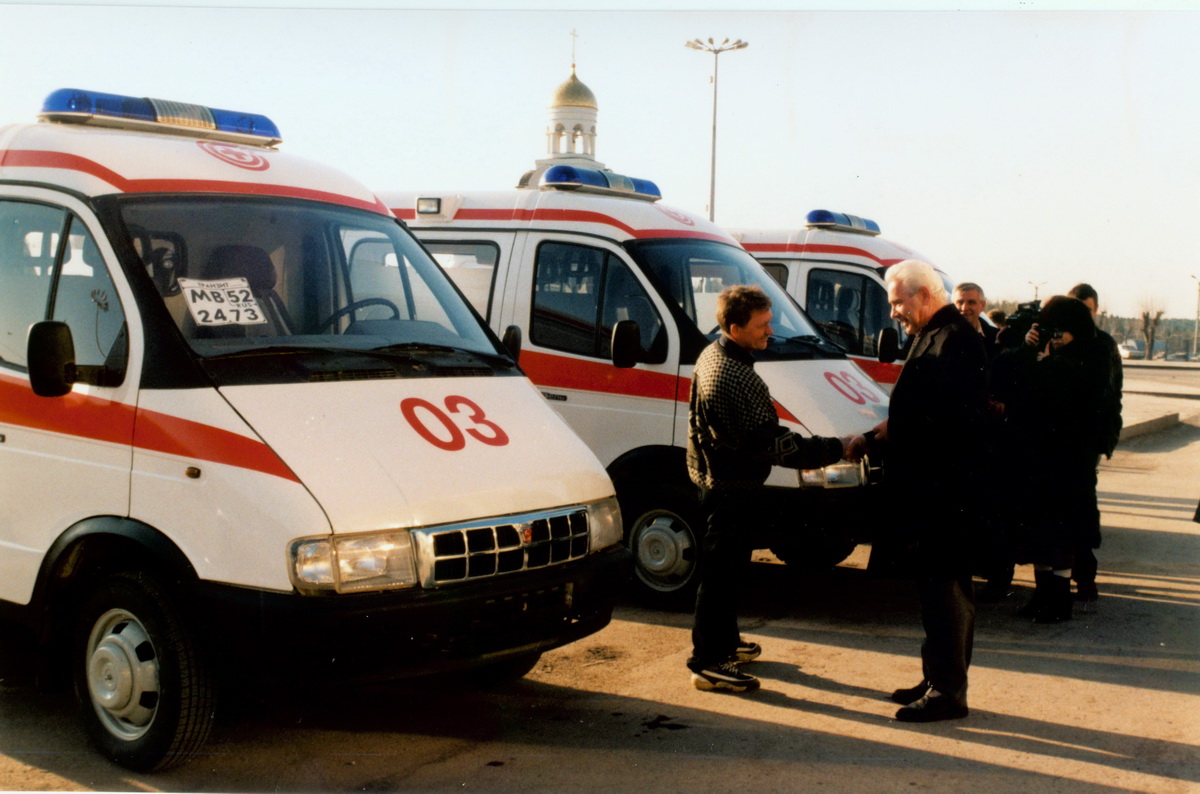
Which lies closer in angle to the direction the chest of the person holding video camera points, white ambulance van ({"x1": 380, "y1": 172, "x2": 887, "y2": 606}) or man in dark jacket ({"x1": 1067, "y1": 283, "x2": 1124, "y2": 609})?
the white ambulance van

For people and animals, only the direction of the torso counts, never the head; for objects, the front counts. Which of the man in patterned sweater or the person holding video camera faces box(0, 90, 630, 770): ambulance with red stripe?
the person holding video camera

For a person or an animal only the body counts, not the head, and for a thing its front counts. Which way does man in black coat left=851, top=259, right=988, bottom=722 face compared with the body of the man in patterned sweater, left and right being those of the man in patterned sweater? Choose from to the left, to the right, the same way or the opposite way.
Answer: the opposite way

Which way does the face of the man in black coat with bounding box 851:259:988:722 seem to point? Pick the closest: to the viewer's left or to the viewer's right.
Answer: to the viewer's left

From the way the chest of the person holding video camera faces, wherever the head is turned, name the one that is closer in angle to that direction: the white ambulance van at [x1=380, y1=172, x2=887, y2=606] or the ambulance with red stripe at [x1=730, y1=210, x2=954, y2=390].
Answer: the white ambulance van

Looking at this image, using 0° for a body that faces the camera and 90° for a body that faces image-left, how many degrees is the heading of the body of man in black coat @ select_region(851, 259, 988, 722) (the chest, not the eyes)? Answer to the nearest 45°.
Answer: approximately 90°

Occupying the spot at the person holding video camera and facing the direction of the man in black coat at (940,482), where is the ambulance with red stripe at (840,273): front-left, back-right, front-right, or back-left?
back-right

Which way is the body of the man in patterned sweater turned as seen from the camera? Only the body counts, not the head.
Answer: to the viewer's right

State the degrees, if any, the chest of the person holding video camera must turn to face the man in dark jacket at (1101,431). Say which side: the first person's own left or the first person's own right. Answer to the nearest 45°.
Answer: approximately 180°
